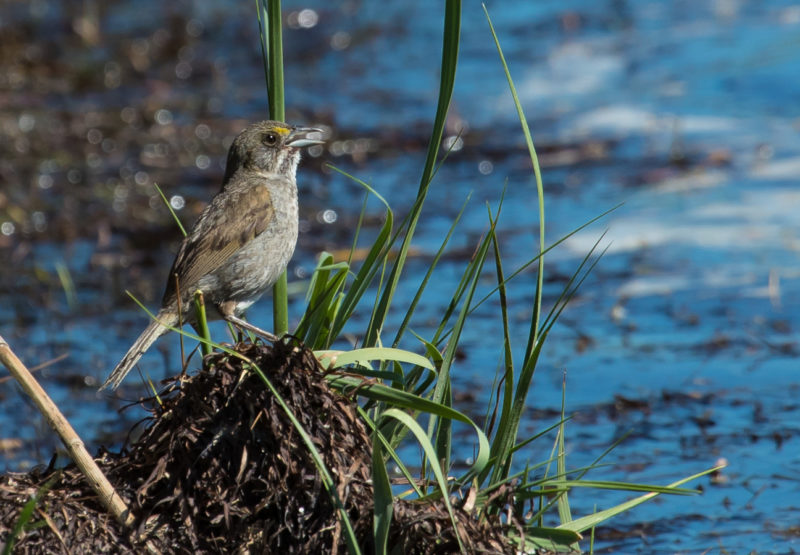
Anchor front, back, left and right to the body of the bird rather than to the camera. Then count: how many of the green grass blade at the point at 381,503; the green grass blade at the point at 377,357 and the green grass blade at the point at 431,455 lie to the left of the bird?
0

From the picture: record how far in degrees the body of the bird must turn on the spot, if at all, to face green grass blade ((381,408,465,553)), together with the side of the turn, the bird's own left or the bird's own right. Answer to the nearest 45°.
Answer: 0° — it already faces it

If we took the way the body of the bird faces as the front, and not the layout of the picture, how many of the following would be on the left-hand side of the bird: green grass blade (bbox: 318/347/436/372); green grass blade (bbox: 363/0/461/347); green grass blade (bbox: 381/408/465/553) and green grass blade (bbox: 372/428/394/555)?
0

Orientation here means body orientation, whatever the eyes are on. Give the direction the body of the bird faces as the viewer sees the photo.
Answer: to the viewer's right

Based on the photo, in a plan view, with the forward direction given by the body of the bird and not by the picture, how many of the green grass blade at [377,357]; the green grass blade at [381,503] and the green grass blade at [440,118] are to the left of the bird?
0
